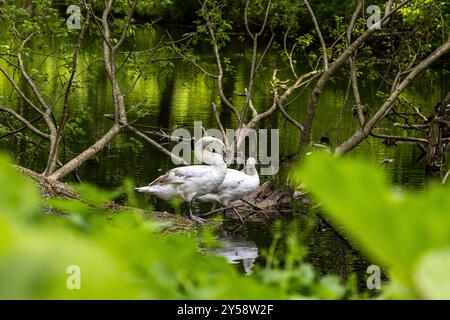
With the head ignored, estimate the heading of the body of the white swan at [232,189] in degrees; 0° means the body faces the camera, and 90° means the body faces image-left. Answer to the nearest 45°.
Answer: approximately 270°

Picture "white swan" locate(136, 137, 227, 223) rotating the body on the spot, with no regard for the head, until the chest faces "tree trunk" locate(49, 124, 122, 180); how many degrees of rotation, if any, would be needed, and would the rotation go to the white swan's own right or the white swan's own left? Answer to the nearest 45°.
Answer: approximately 180°

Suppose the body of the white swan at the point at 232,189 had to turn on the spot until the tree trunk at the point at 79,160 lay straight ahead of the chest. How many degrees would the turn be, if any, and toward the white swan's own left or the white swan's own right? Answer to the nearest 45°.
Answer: approximately 180°

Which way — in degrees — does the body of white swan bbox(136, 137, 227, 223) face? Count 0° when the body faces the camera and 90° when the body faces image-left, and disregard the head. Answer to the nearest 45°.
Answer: approximately 270°

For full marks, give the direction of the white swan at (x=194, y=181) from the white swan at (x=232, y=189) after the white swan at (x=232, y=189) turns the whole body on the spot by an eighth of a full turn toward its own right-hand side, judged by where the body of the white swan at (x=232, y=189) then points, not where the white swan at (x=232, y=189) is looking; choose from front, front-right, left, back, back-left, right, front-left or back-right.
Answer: right
